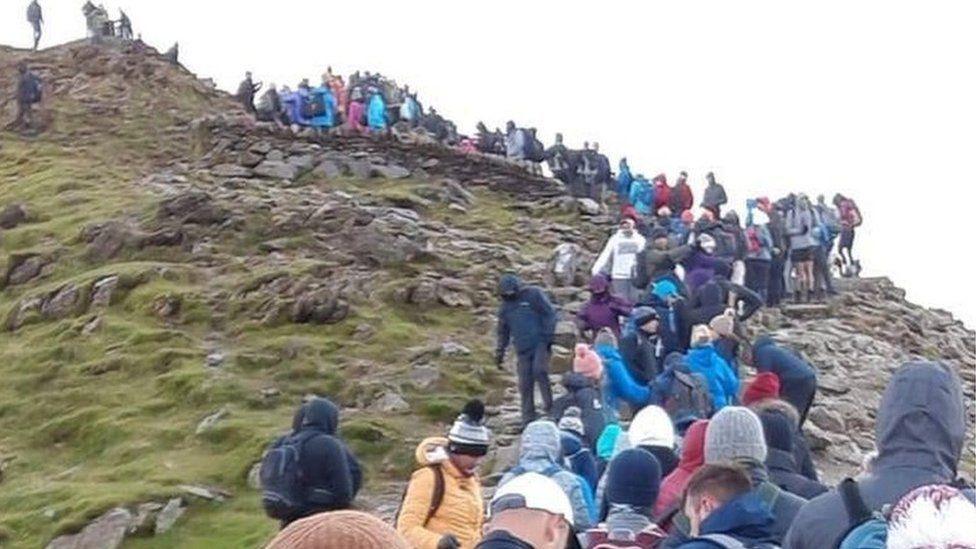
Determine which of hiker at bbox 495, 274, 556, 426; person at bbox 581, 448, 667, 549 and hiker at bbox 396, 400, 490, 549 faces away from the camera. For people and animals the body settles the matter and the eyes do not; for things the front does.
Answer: the person

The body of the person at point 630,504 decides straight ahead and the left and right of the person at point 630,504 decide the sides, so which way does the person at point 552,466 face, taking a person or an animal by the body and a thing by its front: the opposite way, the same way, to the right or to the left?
the same way

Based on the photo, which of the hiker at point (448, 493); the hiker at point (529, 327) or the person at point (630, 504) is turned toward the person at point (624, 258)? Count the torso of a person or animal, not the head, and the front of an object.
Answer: the person at point (630, 504)

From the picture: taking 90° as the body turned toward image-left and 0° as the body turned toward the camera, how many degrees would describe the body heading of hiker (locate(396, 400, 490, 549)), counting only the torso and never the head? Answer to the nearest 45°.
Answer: approximately 315°

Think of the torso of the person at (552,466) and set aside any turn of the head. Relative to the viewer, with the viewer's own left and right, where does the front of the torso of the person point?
facing away from the viewer

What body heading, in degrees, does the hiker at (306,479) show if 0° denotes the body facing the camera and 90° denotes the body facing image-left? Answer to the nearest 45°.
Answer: approximately 225°

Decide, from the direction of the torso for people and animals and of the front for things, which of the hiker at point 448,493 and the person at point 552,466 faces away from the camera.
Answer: the person

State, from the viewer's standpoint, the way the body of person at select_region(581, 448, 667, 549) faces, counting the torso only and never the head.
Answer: away from the camera

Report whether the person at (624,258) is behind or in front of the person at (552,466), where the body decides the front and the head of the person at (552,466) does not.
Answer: in front

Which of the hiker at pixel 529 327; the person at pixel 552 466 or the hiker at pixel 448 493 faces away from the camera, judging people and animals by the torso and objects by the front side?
the person

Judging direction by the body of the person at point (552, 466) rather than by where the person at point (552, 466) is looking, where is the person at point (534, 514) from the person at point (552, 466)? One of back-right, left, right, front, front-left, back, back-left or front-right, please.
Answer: back

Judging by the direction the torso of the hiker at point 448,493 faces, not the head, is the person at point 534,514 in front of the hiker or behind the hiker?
in front

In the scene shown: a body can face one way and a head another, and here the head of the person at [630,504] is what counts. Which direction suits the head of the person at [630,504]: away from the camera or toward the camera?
away from the camera

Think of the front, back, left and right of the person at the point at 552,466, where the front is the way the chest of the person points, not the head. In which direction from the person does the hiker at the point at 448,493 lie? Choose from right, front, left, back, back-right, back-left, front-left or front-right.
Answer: back-left

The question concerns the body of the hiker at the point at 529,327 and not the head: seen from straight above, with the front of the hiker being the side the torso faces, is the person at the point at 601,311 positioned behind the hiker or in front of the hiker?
behind

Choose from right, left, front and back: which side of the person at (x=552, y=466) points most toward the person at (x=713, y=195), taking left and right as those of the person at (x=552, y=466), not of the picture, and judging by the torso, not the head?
front
